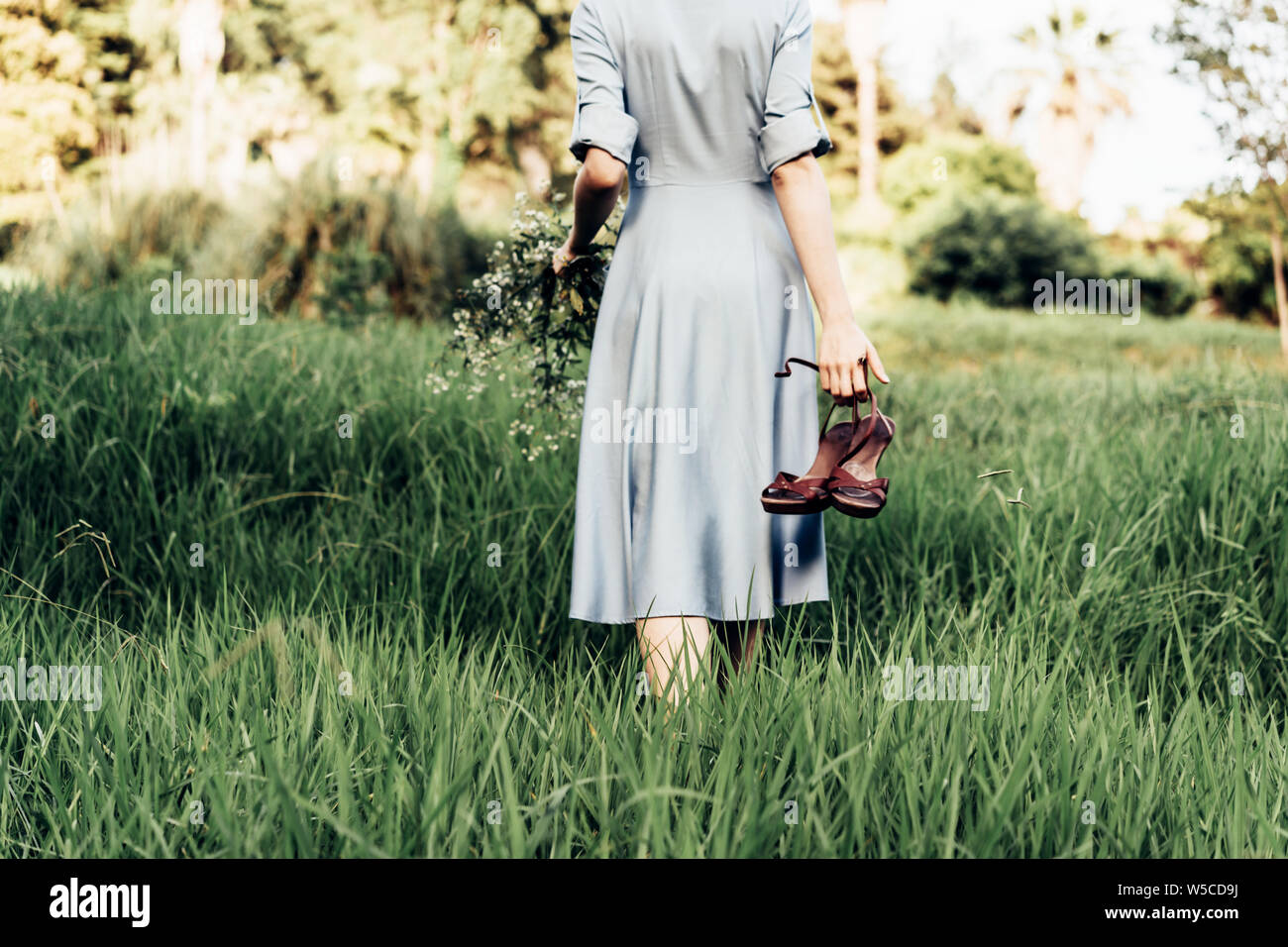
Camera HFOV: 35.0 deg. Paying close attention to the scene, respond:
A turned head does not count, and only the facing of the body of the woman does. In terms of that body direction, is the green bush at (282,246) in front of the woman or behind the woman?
in front

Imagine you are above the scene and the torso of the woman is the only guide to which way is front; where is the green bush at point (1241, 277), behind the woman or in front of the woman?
in front

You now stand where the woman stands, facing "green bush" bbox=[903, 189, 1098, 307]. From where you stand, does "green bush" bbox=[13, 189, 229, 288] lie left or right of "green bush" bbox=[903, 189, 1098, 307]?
left

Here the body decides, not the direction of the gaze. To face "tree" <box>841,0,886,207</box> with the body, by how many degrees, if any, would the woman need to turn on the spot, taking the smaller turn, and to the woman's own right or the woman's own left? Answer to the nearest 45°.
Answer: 0° — they already face it

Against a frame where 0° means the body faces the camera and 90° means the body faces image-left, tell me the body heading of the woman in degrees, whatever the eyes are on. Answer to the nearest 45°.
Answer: approximately 180°

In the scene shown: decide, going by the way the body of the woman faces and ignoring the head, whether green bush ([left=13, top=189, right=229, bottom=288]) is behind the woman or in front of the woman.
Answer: in front
